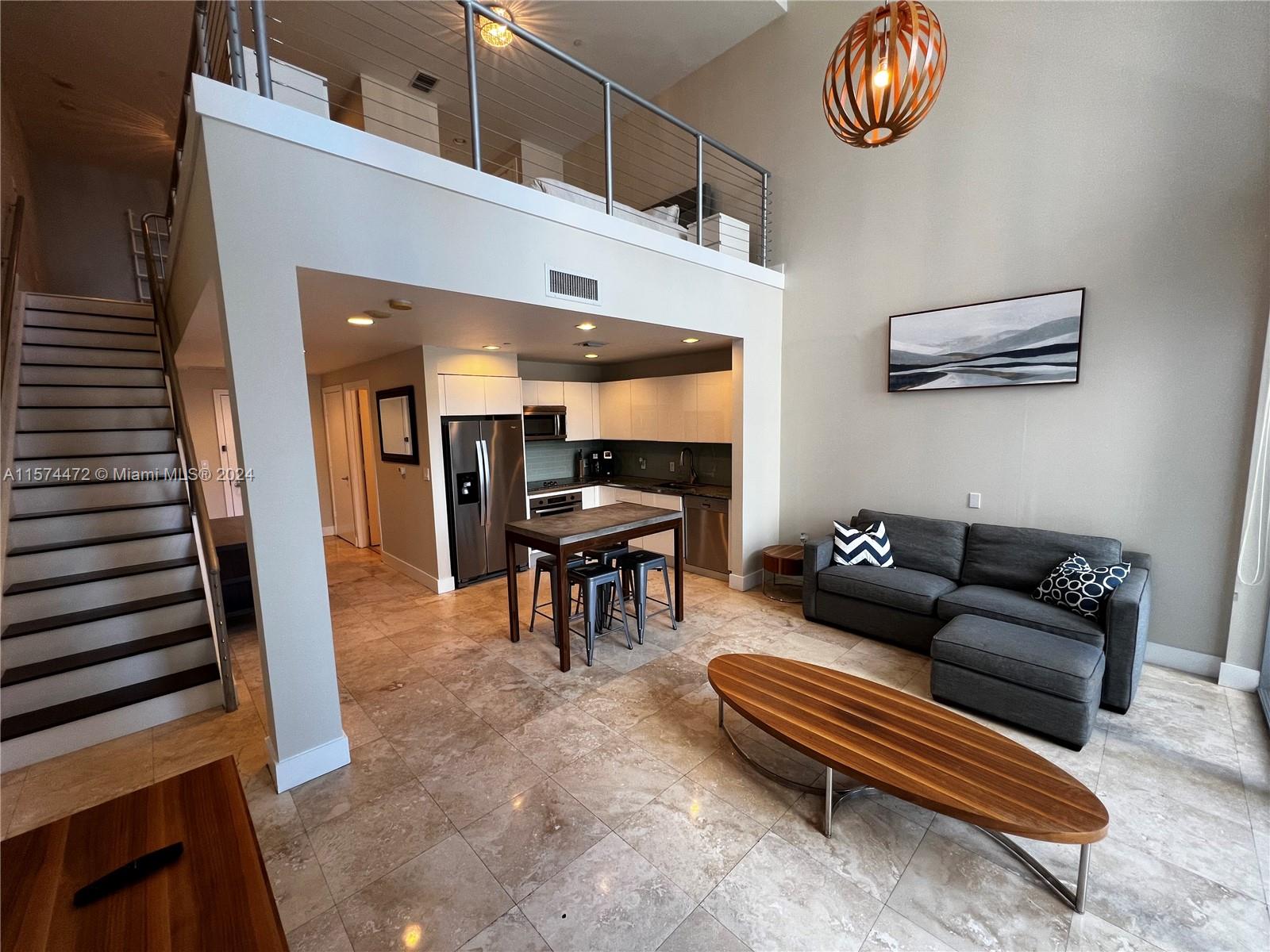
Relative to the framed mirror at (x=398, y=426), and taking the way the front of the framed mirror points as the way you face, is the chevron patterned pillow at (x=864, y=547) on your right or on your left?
on your left

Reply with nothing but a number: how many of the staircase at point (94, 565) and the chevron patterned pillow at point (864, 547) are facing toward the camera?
2

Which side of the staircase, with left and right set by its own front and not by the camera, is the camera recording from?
front

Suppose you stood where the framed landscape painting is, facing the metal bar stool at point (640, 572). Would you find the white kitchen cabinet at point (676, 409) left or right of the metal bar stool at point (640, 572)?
right

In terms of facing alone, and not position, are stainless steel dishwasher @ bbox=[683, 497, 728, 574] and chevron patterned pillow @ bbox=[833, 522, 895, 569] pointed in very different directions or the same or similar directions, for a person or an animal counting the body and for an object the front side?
same or similar directions

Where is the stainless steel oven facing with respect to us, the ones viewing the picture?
facing the viewer and to the right of the viewer

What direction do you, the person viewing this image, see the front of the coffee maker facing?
facing the viewer

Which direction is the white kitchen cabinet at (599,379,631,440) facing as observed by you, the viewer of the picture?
facing the viewer and to the left of the viewer

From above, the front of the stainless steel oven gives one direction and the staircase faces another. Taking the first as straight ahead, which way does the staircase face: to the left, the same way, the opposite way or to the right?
the same way

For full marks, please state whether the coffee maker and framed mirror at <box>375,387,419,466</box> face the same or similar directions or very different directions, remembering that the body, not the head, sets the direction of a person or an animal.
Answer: same or similar directions

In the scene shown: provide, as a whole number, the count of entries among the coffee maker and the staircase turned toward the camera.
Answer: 2

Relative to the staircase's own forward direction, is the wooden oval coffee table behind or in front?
in front

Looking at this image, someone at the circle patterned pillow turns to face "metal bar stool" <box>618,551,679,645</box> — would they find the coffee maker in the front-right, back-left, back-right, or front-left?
front-right

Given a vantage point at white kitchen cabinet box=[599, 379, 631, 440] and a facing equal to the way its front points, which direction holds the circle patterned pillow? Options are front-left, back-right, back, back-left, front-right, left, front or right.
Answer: left
